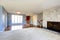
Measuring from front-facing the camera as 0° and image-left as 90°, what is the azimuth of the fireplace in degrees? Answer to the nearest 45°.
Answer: approximately 45°
